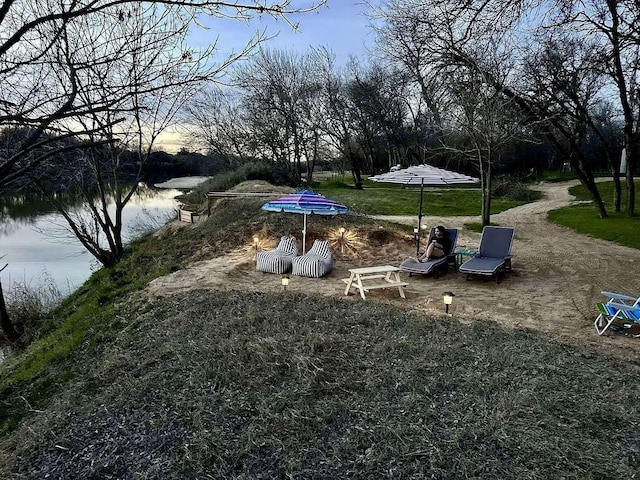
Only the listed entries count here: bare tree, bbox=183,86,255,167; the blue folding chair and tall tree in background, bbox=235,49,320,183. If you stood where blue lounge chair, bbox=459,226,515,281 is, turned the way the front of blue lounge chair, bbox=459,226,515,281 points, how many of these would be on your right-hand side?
2

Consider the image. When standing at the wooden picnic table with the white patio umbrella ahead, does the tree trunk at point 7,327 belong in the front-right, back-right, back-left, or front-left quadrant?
back-left

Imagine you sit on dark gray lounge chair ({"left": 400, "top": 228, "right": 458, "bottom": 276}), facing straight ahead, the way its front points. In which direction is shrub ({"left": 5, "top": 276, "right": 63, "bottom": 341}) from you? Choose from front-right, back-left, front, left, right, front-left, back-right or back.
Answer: front-right

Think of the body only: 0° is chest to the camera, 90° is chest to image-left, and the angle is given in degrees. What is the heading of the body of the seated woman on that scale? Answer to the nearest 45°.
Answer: approximately 45°

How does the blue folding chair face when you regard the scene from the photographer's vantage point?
facing to the left of the viewer

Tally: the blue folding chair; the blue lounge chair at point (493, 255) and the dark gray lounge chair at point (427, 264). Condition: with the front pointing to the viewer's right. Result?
0

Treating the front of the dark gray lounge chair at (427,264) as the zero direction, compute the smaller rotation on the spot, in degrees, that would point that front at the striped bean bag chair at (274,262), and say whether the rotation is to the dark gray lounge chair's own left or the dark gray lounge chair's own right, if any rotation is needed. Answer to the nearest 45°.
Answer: approximately 45° to the dark gray lounge chair's own right

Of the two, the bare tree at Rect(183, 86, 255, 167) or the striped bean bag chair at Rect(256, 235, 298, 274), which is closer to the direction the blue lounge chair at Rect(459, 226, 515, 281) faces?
the striped bean bag chair

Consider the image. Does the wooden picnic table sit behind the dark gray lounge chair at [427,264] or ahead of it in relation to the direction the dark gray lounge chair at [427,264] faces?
ahead

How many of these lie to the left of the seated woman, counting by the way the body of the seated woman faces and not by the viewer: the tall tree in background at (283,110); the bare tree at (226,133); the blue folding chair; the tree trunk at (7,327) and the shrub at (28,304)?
1

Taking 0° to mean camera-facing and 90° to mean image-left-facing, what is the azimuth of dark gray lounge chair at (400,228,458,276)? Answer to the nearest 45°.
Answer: approximately 45°

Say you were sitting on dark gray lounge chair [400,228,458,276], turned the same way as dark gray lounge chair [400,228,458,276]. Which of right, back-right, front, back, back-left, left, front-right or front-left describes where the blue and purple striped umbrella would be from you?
front-right
